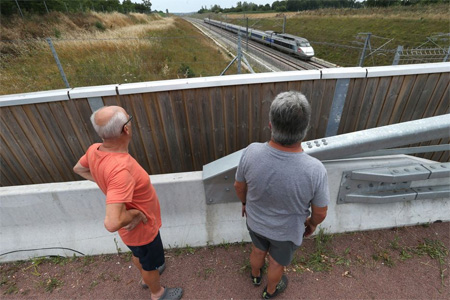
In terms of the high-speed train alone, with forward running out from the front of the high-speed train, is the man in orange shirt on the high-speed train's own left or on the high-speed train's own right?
on the high-speed train's own right

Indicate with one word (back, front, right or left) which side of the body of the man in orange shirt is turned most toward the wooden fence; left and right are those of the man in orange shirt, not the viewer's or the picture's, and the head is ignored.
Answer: front

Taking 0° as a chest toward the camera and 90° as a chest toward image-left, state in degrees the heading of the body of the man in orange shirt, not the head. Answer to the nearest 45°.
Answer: approximately 225°

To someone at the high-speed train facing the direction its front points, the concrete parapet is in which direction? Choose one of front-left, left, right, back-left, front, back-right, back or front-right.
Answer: front-right

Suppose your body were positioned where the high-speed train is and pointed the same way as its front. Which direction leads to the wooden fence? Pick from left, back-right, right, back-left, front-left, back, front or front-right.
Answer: front-right

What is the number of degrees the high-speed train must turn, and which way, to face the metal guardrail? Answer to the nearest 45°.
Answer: approximately 45° to its right

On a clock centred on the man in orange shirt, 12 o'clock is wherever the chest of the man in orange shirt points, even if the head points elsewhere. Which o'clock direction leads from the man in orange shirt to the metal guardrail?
The metal guardrail is roughly at 2 o'clock from the man in orange shirt.

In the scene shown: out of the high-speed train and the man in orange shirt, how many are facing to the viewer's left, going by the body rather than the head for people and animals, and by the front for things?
0

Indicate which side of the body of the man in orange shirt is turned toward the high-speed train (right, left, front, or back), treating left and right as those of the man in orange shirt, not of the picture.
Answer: front
